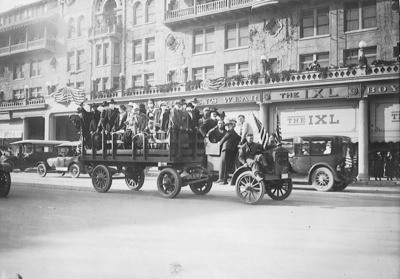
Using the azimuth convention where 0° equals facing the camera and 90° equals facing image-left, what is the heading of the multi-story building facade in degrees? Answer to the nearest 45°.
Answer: approximately 45°

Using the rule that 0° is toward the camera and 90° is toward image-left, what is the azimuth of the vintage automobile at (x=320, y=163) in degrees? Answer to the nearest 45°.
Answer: approximately 135°

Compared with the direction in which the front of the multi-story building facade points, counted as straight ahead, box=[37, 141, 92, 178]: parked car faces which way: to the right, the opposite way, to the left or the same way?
to the right

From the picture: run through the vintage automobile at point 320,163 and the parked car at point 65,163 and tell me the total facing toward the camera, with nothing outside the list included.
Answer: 0

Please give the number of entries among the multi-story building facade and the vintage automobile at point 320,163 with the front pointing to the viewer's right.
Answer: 0

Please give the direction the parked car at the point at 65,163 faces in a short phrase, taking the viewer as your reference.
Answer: facing away from the viewer and to the left of the viewer

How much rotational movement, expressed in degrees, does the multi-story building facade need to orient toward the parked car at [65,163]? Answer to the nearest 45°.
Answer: approximately 90° to its right

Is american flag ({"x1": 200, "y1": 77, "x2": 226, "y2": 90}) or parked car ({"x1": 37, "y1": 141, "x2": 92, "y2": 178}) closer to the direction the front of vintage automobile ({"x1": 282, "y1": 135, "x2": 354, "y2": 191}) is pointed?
the parked car

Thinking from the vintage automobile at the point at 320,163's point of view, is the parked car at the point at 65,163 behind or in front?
in front

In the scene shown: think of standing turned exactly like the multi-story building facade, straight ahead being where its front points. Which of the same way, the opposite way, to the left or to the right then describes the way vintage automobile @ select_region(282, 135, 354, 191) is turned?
to the right
